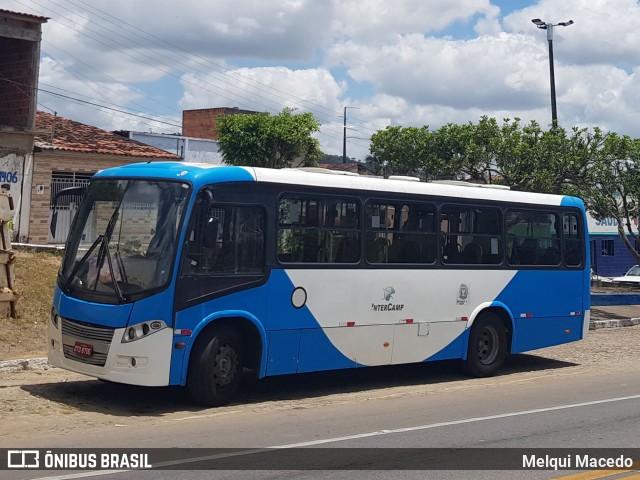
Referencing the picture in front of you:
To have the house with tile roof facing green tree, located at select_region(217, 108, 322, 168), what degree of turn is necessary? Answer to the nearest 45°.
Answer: approximately 135° to its left

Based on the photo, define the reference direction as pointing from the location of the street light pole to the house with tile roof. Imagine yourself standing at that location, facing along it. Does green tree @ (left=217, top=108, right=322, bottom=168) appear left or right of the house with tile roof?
right

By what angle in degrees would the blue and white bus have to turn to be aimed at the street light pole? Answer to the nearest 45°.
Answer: approximately 180°

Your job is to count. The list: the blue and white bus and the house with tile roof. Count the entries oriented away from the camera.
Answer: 0

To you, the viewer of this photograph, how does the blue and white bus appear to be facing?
facing the viewer and to the left of the viewer

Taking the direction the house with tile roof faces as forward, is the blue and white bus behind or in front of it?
in front

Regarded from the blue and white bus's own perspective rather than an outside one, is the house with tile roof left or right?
on its right

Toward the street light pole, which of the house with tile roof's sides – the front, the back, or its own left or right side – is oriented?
left

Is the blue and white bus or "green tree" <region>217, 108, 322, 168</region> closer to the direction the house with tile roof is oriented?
the blue and white bus

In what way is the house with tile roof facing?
toward the camera
